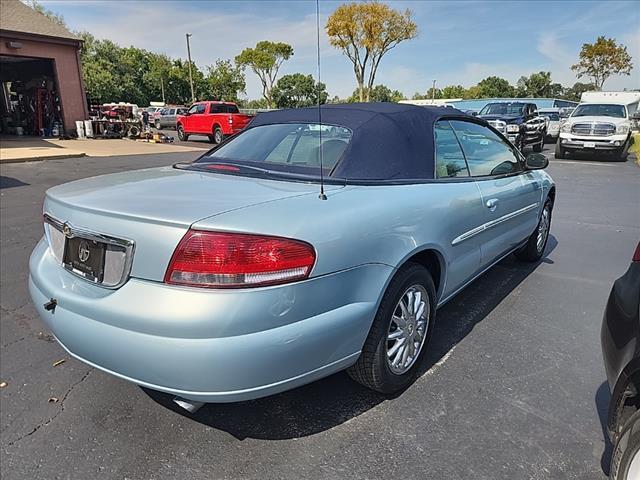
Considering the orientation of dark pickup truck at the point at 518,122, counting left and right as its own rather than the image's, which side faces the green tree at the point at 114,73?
right

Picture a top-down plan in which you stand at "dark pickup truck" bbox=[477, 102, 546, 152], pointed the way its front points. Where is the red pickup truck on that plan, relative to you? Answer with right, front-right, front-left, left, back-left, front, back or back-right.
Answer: front-right

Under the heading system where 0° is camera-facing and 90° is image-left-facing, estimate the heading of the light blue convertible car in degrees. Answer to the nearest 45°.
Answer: approximately 225°

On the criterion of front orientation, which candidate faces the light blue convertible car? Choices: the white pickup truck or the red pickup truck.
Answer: the white pickup truck

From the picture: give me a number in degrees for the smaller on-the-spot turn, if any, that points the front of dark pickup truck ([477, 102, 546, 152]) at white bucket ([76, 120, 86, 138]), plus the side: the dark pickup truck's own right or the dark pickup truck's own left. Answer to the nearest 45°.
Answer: approximately 45° to the dark pickup truck's own right

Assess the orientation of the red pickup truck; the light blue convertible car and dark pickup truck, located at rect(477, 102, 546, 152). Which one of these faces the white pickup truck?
the light blue convertible car

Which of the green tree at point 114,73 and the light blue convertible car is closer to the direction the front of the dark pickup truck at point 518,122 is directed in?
the light blue convertible car

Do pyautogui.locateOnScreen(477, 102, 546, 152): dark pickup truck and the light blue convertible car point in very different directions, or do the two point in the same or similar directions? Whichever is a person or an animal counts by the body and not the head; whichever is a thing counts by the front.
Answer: very different directions

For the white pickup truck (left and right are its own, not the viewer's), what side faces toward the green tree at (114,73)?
right

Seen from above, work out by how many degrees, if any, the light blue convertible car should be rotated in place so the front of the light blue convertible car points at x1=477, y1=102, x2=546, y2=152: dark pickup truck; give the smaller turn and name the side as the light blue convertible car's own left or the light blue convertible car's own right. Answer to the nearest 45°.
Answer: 0° — it already faces it

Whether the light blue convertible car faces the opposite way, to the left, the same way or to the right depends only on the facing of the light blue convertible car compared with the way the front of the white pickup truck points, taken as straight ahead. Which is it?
the opposite way

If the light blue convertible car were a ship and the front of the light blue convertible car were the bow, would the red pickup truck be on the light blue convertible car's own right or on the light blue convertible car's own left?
on the light blue convertible car's own left

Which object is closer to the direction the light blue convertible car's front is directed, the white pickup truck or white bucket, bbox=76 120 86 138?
the white pickup truck

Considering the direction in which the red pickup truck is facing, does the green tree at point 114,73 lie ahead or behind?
ahead

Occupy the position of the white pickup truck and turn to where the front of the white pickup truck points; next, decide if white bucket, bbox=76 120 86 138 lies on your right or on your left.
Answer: on your right
